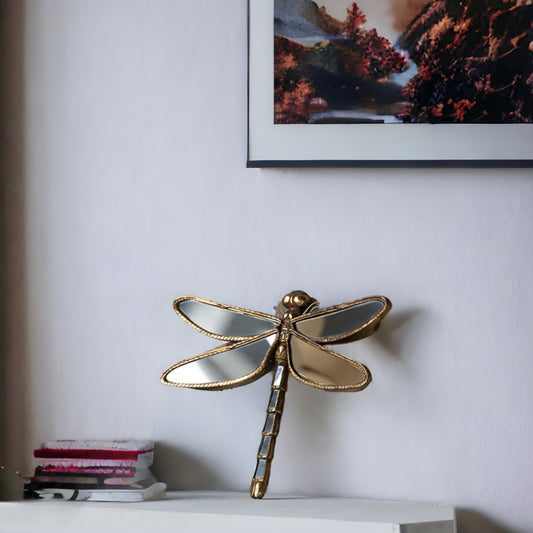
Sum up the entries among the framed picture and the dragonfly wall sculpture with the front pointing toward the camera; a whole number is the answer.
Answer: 2

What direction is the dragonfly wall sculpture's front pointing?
toward the camera

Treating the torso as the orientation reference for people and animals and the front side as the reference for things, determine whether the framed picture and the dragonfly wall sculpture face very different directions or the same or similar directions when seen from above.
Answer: same or similar directions

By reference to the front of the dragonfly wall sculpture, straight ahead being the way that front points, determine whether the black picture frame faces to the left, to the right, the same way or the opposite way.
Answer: the same way

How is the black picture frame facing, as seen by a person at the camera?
facing the viewer
